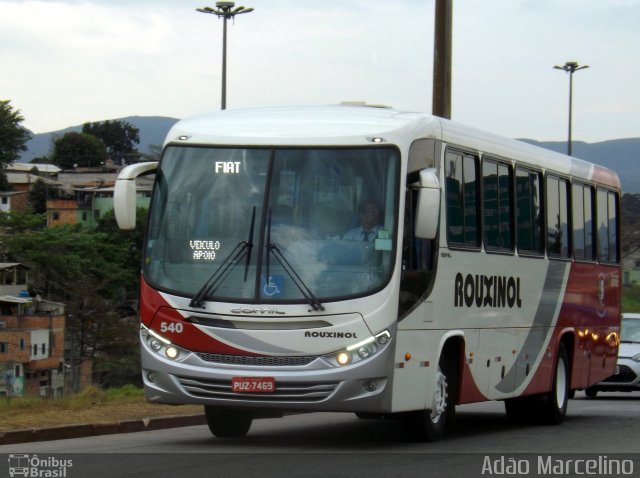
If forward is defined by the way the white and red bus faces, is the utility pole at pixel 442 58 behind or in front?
behind

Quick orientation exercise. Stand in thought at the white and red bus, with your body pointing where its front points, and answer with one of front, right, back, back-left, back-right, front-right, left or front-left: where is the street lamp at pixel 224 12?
back-right

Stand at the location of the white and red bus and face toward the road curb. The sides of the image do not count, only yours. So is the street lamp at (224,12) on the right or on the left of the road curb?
right

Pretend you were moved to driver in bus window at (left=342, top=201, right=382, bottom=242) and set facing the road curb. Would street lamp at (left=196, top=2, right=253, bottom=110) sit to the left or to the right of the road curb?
right

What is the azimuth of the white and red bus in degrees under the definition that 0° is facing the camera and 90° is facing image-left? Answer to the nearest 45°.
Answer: approximately 45°

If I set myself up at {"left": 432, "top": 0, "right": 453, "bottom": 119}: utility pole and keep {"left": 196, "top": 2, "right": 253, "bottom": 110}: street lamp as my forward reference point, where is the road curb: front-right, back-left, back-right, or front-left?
back-left

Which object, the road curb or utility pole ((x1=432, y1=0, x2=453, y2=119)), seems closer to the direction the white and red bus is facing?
the road curb

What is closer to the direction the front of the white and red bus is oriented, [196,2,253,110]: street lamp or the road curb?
the road curb
